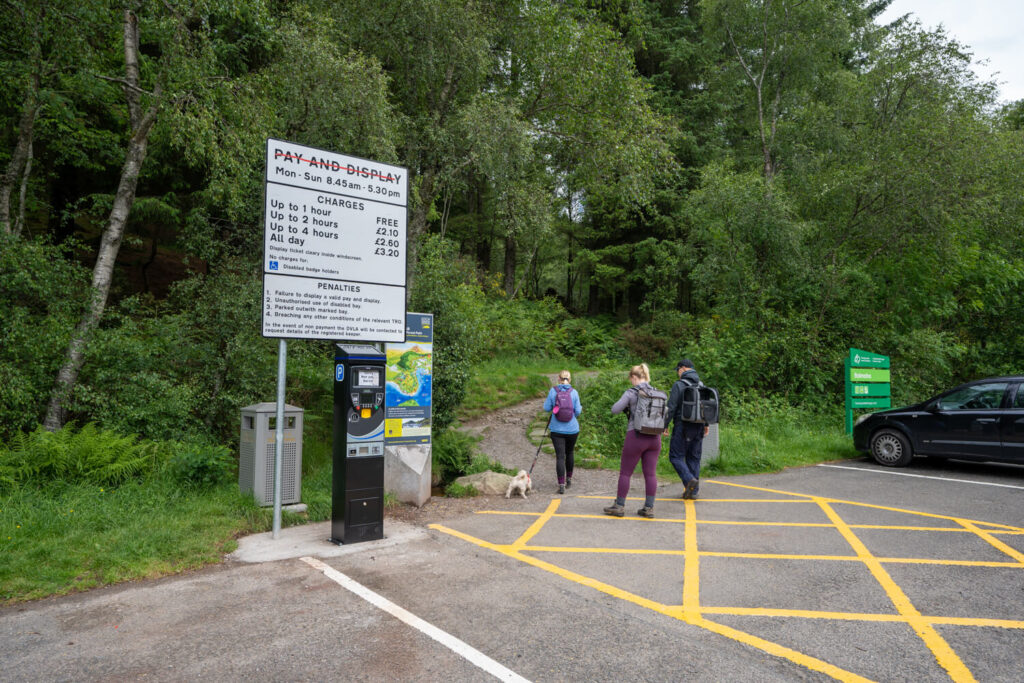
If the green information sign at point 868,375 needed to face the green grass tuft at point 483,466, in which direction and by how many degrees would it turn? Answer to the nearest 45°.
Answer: approximately 45° to its right

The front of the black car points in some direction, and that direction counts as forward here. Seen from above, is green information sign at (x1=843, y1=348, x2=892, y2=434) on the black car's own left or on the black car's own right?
on the black car's own right

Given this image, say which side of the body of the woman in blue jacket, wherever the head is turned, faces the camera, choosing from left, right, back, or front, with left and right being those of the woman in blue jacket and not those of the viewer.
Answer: back

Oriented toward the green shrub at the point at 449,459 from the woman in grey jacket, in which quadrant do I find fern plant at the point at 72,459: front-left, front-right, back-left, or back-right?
front-left

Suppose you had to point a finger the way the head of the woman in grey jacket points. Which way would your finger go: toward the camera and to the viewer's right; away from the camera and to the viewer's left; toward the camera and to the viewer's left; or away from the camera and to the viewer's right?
away from the camera and to the viewer's left

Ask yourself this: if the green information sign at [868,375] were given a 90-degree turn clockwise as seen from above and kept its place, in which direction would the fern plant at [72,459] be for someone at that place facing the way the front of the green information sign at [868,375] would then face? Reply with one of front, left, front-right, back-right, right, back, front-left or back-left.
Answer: front-left

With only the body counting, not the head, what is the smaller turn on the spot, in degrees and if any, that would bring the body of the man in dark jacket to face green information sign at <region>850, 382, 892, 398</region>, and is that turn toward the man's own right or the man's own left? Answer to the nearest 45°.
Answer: approximately 90° to the man's own right

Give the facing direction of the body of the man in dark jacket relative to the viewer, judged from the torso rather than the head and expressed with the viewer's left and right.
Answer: facing away from the viewer and to the left of the viewer

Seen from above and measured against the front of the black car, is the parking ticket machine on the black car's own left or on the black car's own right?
on the black car's own left

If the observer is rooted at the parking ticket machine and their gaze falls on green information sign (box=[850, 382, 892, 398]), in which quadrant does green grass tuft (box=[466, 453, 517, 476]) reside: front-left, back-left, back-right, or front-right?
front-left

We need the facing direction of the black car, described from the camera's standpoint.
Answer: facing to the left of the viewer

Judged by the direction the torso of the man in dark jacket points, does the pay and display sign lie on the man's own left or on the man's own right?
on the man's own left

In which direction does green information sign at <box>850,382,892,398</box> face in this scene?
toward the camera

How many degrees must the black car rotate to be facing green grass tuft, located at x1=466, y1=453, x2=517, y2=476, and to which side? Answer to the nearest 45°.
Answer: approximately 45° to its left
